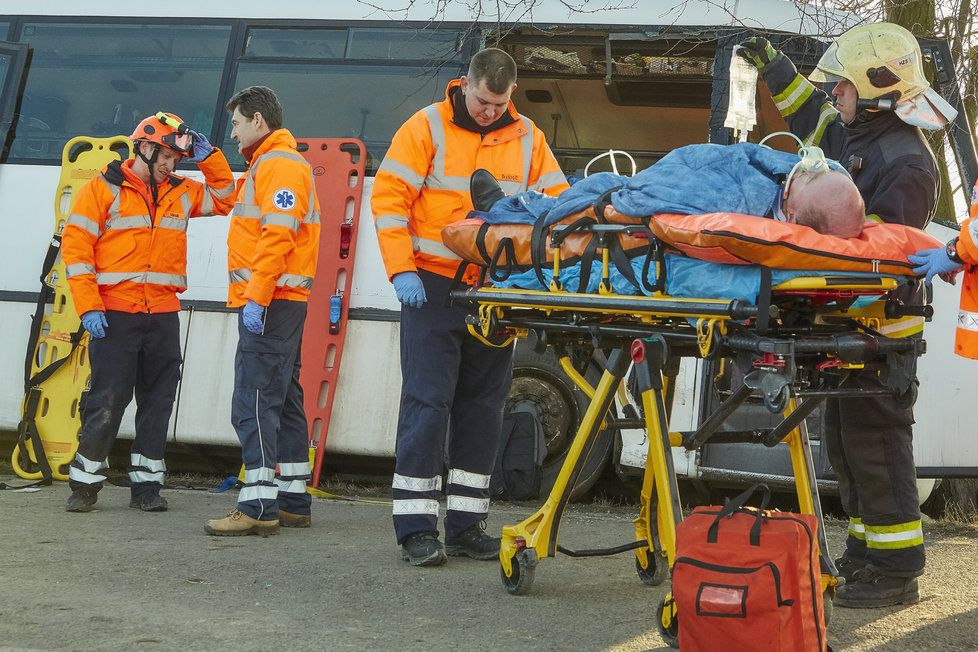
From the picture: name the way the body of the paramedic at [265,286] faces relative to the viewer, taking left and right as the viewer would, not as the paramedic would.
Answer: facing to the left of the viewer

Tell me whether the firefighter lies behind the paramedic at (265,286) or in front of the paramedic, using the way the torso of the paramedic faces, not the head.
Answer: behind

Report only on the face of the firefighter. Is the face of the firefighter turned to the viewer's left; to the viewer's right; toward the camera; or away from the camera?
to the viewer's left

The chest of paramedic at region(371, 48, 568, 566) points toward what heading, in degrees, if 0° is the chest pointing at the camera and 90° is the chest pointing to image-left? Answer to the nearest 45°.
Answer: approximately 315°

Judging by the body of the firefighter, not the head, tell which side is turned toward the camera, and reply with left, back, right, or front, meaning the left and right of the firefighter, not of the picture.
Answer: left

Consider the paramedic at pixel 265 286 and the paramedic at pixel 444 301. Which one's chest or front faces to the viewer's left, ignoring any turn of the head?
the paramedic at pixel 265 286

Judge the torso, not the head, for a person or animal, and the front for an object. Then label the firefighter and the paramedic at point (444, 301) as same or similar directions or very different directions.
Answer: very different directions

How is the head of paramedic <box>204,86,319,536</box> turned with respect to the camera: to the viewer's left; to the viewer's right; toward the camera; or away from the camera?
to the viewer's left

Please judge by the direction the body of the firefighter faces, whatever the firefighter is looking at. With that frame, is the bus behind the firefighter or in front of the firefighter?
in front
